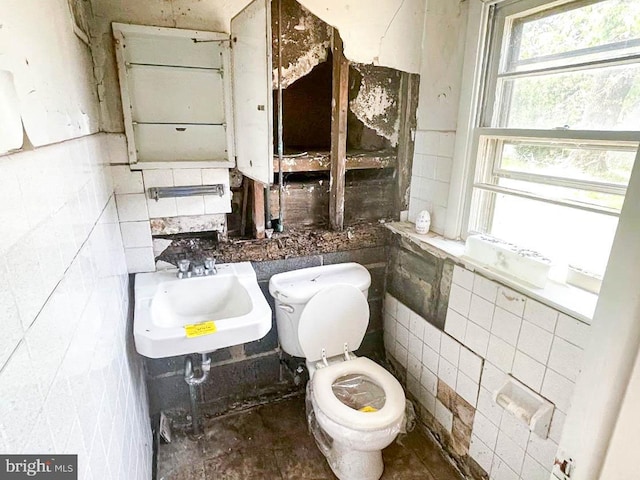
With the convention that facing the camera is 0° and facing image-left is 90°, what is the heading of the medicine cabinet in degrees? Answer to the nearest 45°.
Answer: approximately 0°

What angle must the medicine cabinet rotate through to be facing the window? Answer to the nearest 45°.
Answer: approximately 45° to its left

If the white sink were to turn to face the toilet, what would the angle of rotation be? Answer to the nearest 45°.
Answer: approximately 90° to its left

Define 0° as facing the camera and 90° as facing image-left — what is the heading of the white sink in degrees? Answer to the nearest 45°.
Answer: approximately 0°

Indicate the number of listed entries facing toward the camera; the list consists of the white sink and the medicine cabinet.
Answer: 2

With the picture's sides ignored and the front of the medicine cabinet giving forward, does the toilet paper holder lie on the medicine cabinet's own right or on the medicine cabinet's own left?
on the medicine cabinet's own left

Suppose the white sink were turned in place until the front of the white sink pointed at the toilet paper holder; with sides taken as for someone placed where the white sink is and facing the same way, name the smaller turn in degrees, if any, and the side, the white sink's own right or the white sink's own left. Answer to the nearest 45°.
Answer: approximately 45° to the white sink's own left
